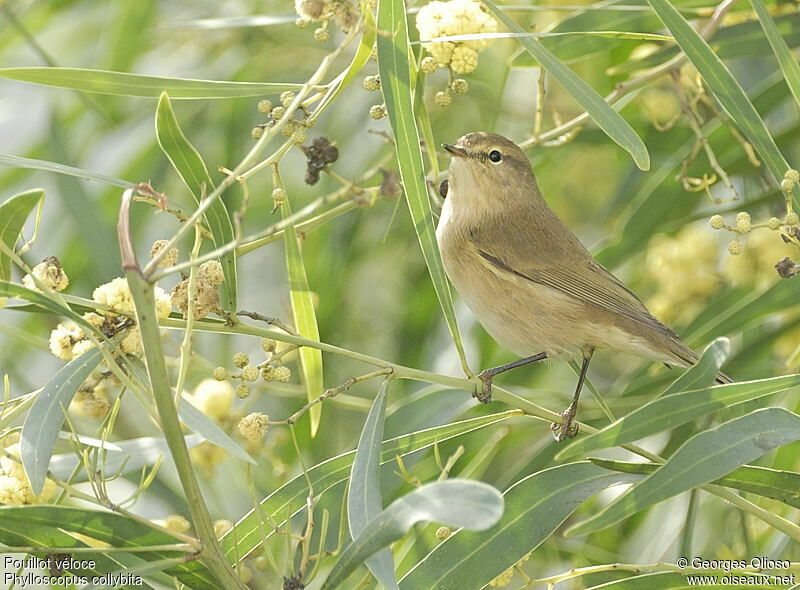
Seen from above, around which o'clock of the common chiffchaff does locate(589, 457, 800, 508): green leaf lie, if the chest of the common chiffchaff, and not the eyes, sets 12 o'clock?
The green leaf is roughly at 8 o'clock from the common chiffchaff.

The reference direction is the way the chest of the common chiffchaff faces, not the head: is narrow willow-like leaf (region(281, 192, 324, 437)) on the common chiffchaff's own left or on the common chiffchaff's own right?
on the common chiffchaff's own right

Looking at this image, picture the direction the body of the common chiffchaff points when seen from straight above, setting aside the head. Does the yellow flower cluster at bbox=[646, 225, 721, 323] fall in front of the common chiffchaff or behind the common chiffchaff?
behind

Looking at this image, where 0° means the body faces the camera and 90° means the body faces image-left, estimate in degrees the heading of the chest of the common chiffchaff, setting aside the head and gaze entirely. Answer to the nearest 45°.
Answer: approximately 90°

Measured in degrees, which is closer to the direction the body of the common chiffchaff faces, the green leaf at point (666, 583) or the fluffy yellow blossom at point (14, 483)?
the fluffy yellow blossom

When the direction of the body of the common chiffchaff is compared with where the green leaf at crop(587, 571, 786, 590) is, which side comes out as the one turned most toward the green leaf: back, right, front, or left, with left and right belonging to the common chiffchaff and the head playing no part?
left

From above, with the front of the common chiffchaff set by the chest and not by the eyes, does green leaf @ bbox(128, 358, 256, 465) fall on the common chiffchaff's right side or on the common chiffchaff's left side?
on the common chiffchaff's right side
